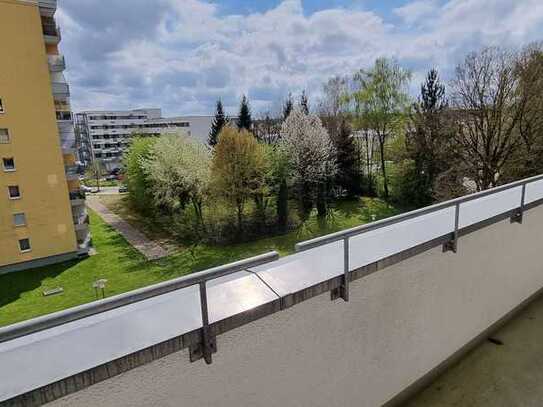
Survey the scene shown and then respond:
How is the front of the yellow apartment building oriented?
to the viewer's right

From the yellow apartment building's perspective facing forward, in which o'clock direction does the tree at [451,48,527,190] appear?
The tree is roughly at 1 o'clock from the yellow apartment building.

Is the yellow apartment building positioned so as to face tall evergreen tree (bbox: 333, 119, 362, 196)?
yes

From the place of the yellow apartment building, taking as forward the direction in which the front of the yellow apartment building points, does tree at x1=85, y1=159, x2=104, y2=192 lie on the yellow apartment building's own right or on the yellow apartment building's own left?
on the yellow apartment building's own left

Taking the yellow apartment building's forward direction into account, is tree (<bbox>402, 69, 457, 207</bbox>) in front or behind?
in front

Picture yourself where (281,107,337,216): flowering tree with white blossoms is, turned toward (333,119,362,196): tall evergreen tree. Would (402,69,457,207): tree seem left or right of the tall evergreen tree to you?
right

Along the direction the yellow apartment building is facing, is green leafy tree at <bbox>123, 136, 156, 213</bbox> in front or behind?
in front
